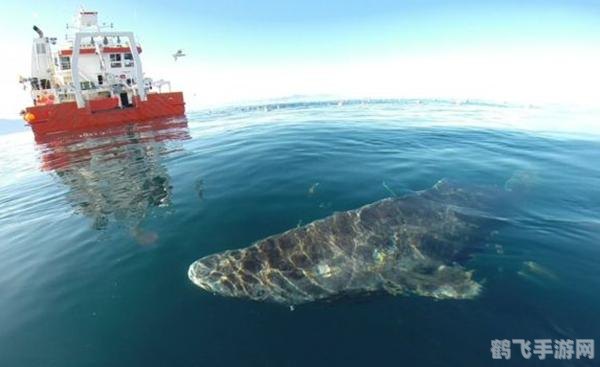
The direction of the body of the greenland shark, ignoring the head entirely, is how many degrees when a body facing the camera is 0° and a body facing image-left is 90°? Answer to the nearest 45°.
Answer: approximately 90°
